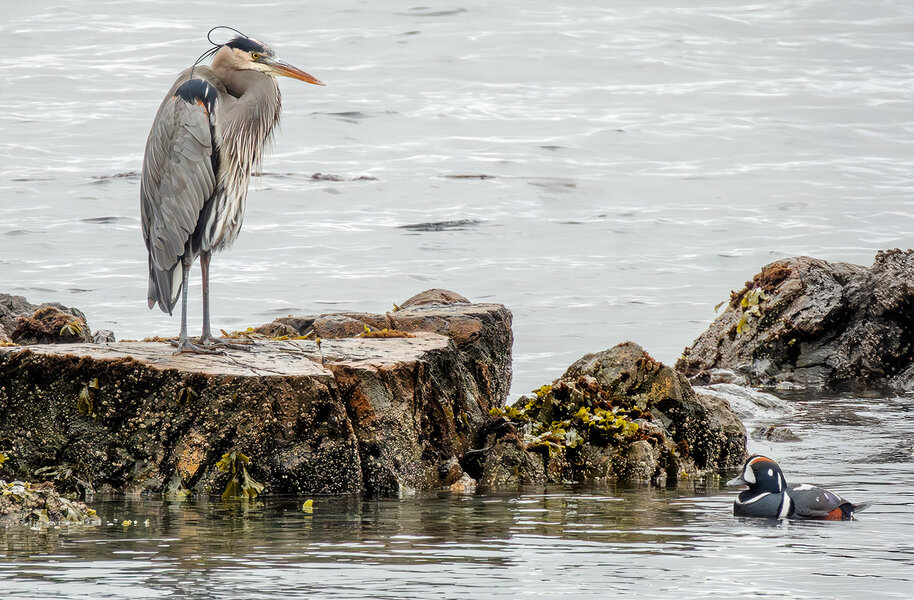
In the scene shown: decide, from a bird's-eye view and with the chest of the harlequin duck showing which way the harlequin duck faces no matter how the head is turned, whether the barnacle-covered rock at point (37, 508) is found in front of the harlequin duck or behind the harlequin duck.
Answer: in front

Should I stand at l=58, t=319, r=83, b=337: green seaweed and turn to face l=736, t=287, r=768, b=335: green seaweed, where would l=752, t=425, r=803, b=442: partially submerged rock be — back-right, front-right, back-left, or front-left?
front-right

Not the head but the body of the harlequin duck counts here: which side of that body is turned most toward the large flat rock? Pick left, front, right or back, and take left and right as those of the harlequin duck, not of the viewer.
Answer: front

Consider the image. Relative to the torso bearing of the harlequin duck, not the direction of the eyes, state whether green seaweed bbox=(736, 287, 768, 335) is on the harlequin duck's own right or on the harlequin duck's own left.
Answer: on the harlequin duck's own right

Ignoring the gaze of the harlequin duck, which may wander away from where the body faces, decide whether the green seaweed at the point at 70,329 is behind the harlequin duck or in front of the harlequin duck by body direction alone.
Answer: in front

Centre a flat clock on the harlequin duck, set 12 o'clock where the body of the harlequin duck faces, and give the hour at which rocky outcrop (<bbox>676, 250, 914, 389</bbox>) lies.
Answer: The rocky outcrop is roughly at 3 o'clock from the harlequin duck.

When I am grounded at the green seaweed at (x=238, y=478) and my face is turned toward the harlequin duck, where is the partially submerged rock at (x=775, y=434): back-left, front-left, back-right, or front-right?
front-left

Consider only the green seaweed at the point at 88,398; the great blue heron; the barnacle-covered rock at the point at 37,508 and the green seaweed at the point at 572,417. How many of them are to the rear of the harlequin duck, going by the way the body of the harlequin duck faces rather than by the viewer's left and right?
0

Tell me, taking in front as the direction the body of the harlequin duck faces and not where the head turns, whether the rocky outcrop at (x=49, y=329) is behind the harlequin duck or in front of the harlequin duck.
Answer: in front

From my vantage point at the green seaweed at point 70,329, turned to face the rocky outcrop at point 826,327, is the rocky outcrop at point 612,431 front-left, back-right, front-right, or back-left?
front-right

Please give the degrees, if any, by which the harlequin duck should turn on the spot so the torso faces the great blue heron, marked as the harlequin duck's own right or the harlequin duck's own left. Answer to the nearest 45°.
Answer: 0° — it already faces it

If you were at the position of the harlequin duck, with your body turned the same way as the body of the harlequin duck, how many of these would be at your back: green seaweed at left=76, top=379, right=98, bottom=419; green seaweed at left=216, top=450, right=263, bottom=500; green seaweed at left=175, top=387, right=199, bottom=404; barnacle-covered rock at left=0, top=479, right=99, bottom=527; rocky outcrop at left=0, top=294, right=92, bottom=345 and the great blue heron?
0

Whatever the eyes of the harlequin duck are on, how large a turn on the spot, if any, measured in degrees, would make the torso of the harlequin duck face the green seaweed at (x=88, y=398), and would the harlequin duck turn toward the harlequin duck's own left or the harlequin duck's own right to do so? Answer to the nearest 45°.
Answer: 0° — it already faces it

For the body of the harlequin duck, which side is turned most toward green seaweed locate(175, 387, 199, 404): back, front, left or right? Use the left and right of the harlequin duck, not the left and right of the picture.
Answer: front

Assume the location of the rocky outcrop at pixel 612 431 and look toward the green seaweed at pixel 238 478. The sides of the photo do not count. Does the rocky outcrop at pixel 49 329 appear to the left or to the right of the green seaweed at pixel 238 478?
right

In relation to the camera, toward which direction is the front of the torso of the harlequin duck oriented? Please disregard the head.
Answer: to the viewer's left

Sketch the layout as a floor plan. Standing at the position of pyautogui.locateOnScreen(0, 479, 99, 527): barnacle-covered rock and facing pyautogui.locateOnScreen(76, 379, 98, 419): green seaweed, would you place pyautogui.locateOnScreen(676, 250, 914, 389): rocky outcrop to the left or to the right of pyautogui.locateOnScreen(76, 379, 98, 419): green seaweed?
right

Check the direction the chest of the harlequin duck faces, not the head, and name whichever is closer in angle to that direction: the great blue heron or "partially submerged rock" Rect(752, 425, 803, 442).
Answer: the great blue heron

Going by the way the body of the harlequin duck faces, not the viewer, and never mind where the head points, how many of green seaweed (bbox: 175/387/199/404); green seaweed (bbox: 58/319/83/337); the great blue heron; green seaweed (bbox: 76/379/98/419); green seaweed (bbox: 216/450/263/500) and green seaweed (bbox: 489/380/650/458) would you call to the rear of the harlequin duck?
0

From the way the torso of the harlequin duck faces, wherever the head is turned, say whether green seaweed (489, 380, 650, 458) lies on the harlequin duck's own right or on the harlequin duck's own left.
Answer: on the harlequin duck's own right
